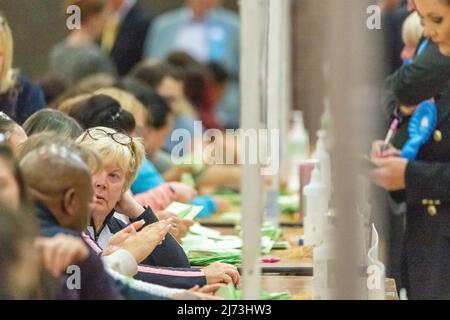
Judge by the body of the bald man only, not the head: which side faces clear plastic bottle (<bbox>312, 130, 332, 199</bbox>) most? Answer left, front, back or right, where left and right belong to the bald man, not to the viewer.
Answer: front

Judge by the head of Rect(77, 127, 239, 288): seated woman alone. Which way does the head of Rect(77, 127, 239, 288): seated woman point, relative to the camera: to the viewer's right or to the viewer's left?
to the viewer's left

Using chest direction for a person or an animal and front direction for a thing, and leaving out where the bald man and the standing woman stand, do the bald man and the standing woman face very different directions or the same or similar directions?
very different directions

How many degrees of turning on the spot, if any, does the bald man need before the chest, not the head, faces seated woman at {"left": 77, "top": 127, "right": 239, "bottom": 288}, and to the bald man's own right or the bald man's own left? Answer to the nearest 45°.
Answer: approximately 45° to the bald man's own left

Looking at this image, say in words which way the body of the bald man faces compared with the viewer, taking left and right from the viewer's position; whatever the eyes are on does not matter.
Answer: facing away from the viewer and to the right of the viewer

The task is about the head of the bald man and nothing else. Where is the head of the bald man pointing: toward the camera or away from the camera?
away from the camera

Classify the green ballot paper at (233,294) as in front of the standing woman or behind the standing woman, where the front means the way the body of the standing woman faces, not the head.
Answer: in front
